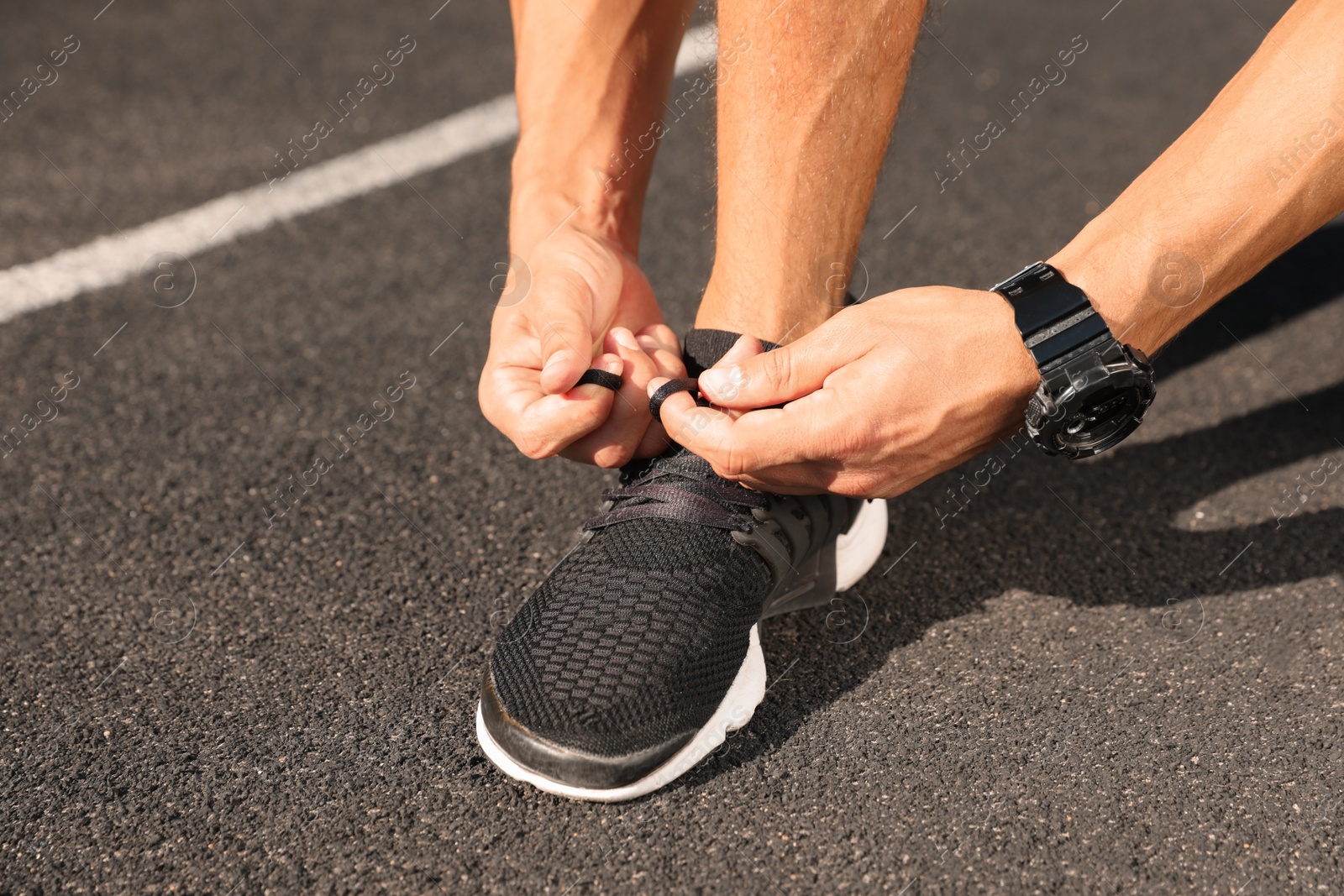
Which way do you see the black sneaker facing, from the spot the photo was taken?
facing the viewer and to the left of the viewer
